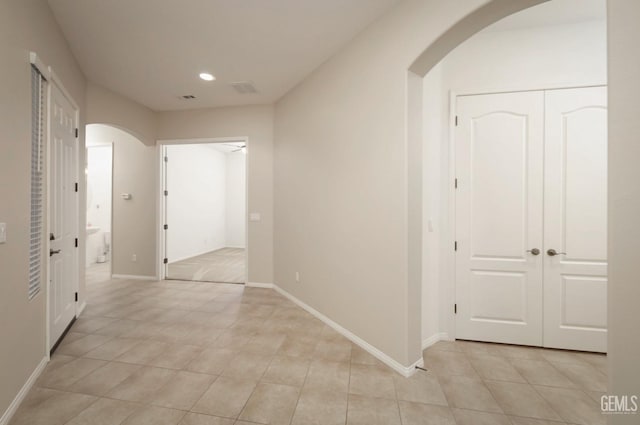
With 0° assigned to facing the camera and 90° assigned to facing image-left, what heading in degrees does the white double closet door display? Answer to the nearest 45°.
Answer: approximately 0°

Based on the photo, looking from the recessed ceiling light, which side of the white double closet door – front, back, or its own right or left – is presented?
right

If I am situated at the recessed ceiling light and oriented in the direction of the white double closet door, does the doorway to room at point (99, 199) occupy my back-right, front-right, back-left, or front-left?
back-left

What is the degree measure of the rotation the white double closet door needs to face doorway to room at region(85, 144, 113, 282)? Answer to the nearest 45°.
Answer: approximately 90° to its right

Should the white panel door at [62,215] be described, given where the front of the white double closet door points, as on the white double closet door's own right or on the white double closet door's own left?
on the white double closet door's own right
